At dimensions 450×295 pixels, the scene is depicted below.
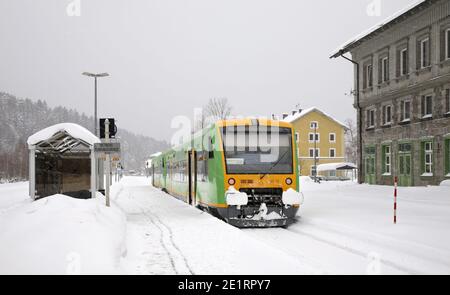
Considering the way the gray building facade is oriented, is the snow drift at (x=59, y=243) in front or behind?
in front

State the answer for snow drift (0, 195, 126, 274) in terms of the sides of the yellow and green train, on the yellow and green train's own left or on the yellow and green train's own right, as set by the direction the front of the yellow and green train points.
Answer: on the yellow and green train's own right

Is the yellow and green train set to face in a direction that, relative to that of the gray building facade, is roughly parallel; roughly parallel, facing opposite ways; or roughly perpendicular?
roughly perpendicular

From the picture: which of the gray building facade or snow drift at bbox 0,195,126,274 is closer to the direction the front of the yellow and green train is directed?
the snow drift

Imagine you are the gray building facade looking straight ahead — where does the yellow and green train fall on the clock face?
The yellow and green train is roughly at 11 o'clock from the gray building facade.

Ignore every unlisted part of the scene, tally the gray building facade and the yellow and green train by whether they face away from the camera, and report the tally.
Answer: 0

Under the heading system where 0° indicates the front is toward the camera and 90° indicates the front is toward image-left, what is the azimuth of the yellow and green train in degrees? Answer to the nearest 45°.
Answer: approximately 315°

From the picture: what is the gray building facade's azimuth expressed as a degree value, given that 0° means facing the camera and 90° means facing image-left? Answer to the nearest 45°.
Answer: approximately 45°

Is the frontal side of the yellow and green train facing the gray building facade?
no
